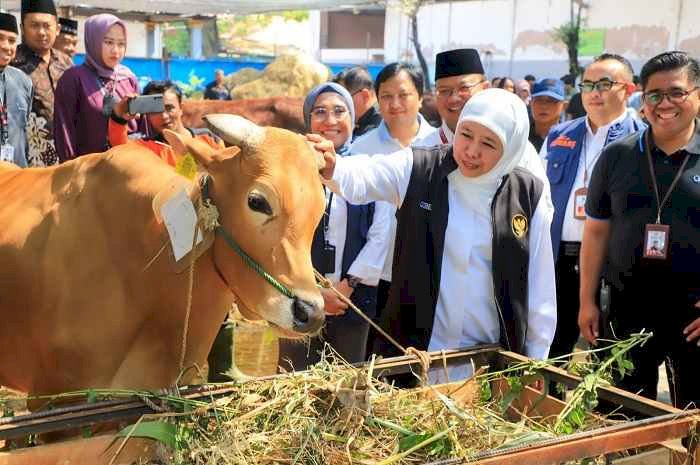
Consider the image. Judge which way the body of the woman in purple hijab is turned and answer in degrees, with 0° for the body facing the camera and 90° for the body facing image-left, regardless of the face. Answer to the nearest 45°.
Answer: approximately 315°

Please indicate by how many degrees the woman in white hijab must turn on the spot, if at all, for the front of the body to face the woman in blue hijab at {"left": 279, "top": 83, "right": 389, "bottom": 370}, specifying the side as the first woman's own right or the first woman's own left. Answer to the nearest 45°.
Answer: approximately 90° to the first woman's own right

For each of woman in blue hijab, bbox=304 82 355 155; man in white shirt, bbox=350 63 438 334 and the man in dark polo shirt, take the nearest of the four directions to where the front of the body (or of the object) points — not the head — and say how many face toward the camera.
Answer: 3

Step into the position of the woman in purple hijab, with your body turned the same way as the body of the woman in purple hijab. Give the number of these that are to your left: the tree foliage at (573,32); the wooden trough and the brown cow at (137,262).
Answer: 1

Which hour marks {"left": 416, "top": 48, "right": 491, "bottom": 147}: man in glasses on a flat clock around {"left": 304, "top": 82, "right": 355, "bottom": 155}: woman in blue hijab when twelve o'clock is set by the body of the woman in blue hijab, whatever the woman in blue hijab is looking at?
The man in glasses is roughly at 8 o'clock from the woman in blue hijab.

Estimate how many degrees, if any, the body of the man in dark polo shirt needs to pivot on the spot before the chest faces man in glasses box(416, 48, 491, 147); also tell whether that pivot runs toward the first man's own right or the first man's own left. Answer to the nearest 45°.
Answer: approximately 135° to the first man's own right

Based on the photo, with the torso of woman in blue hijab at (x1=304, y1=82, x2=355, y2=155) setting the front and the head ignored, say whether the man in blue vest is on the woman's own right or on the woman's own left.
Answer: on the woman's own left

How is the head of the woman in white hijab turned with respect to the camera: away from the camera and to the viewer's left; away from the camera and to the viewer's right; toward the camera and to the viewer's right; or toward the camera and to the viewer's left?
toward the camera and to the viewer's left

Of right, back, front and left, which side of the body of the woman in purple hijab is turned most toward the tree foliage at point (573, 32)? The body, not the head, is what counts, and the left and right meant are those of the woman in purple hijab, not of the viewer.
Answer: left

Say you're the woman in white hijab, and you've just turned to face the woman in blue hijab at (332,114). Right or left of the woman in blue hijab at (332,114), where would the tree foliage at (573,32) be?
right
